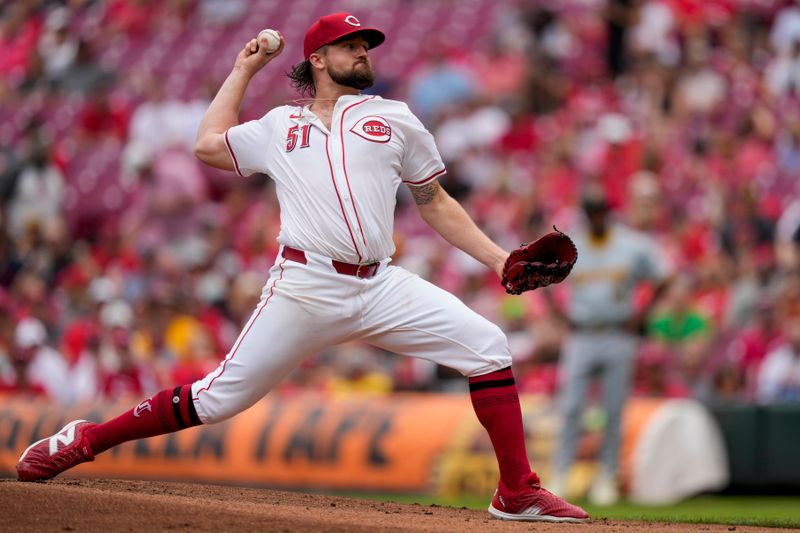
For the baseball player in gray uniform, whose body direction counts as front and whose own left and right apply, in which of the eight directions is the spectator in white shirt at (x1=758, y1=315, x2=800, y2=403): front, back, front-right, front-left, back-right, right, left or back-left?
back-left

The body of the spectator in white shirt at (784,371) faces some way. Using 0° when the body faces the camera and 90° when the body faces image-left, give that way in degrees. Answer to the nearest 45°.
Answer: approximately 0°

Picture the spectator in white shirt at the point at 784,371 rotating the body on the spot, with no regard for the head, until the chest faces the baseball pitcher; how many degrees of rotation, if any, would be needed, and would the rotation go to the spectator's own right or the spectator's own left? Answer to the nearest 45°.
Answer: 0° — they already face them

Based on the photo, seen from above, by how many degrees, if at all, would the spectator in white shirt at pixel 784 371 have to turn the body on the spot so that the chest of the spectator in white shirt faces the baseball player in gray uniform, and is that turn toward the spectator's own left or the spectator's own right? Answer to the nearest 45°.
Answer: approximately 45° to the spectator's own right

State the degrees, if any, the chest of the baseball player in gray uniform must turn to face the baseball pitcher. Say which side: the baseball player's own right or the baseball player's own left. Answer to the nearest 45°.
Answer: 0° — they already face them

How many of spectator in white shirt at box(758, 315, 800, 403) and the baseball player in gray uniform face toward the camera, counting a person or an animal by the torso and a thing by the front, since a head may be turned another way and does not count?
2

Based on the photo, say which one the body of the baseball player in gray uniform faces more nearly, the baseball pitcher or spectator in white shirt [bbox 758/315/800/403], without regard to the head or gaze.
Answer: the baseball pitcher
